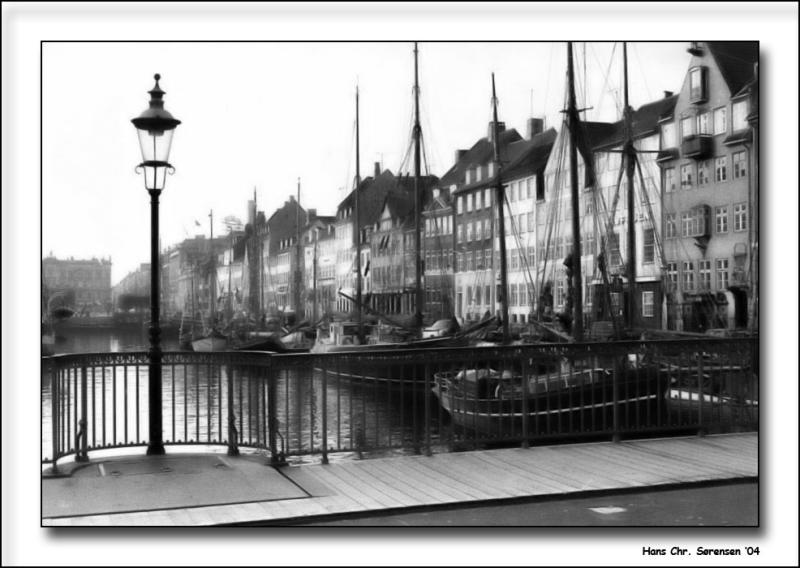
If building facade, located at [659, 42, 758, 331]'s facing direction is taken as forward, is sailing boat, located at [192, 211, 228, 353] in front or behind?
in front

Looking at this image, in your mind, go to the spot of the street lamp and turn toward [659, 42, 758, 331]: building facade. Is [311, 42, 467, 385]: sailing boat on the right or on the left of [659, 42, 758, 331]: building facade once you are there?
left

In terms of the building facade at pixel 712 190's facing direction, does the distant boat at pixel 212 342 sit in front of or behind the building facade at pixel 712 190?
in front

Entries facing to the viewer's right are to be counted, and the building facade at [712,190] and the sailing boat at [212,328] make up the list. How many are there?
0
